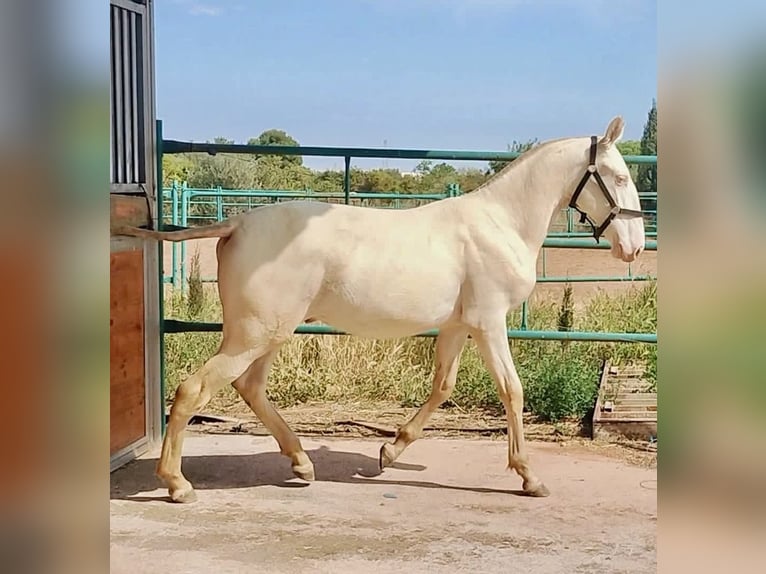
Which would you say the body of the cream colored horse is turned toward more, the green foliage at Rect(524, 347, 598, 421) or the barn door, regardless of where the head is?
the green foliage

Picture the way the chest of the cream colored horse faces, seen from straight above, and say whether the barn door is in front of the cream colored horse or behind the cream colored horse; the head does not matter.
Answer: behind

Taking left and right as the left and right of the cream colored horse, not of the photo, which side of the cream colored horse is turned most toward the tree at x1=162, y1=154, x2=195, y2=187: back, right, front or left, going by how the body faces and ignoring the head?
left

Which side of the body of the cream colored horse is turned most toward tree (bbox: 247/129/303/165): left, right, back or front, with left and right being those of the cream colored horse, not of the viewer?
left

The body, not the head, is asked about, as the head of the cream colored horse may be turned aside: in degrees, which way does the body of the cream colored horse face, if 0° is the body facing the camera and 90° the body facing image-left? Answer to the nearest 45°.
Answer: approximately 270°

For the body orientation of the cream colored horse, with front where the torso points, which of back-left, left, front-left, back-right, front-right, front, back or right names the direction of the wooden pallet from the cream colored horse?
front-left

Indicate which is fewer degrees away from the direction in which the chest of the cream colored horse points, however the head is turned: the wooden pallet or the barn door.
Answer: the wooden pallet

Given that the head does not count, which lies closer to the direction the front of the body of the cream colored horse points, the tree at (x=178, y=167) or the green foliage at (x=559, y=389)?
the green foliage

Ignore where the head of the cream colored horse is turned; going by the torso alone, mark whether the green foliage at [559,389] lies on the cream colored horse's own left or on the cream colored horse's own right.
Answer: on the cream colored horse's own left

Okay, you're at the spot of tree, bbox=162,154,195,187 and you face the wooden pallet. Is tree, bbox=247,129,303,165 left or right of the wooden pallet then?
left
